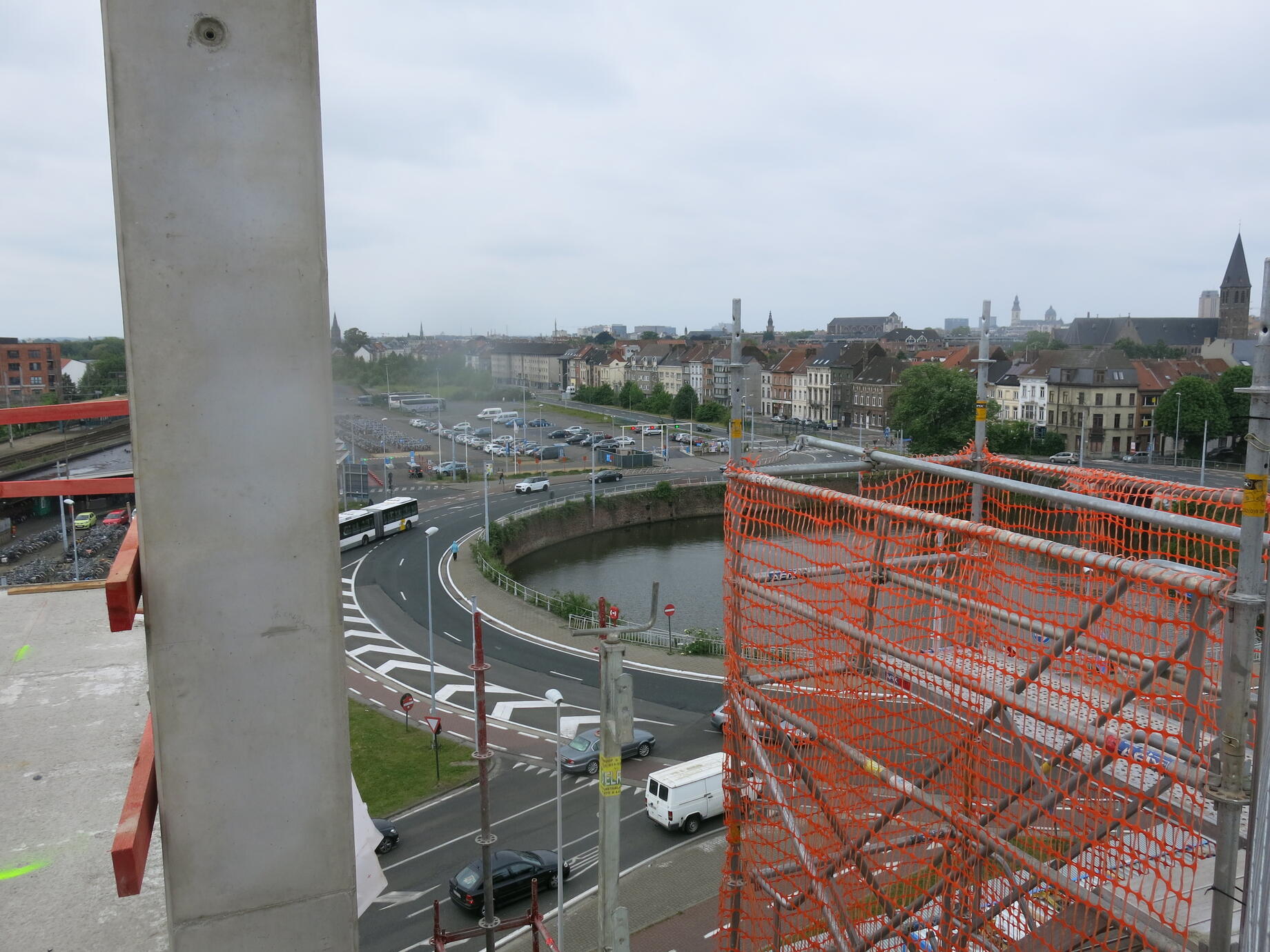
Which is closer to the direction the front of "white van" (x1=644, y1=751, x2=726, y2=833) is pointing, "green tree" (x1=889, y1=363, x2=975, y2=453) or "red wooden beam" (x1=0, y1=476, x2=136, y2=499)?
the green tree

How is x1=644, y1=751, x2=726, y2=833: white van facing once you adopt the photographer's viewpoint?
facing away from the viewer and to the right of the viewer

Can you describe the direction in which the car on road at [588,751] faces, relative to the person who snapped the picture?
facing away from the viewer and to the right of the viewer

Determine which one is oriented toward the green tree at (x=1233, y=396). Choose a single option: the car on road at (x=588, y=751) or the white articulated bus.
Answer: the car on road

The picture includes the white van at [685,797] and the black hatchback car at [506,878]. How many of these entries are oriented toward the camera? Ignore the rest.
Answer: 0
